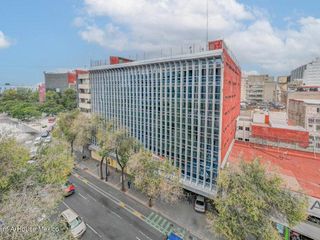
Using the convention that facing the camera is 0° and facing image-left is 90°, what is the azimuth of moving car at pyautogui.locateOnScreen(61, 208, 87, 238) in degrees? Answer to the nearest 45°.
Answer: approximately 315°

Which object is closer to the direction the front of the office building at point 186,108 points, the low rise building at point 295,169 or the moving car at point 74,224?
the moving car

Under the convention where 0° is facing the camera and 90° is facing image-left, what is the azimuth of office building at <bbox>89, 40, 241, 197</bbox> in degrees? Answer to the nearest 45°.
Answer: approximately 45°

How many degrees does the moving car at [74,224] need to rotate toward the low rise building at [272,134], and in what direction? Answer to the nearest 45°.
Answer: approximately 45° to its left

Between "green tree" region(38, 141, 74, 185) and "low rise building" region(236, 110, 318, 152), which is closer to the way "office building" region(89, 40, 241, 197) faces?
the green tree

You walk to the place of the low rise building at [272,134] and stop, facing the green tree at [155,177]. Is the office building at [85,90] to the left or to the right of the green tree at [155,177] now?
right
